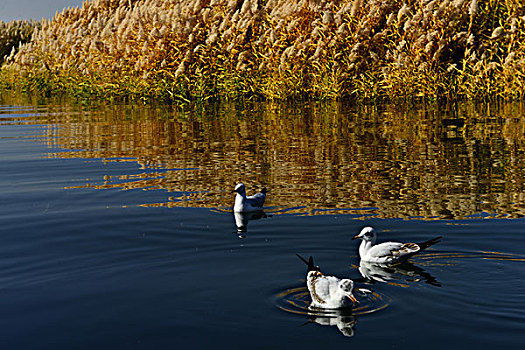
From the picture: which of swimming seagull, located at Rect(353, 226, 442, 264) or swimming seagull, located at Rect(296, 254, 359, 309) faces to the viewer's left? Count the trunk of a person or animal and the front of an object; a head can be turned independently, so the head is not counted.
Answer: swimming seagull, located at Rect(353, 226, 442, 264)

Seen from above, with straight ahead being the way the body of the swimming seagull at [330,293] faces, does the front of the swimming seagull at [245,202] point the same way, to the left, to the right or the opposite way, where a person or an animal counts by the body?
to the right

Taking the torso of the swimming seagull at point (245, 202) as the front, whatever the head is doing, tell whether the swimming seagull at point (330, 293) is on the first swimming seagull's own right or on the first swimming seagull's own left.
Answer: on the first swimming seagull's own left

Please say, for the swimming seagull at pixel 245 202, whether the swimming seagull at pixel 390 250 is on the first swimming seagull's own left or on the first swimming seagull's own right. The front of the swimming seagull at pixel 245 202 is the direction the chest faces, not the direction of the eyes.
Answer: on the first swimming seagull's own left

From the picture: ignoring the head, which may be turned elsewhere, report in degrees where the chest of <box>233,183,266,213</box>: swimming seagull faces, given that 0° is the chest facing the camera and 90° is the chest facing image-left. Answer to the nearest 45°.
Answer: approximately 45°

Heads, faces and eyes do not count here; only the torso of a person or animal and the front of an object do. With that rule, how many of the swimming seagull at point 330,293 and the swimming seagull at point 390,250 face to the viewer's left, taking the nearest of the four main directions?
1

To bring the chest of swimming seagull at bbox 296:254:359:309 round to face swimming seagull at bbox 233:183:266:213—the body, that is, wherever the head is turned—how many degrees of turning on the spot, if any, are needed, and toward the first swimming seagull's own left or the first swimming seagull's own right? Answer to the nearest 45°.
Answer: approximately 135° to the first swimming seagull's own left

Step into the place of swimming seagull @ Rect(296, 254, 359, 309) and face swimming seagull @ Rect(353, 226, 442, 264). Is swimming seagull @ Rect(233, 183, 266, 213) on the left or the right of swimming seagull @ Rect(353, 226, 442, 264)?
left

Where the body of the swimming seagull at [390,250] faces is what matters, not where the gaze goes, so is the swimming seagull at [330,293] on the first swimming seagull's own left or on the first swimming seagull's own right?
on the first swimming seagull's own left

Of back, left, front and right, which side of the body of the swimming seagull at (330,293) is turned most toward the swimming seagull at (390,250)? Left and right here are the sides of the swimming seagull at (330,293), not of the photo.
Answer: left

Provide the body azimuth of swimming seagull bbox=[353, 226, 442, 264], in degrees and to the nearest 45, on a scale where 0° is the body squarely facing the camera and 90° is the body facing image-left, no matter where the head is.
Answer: approximately 90°

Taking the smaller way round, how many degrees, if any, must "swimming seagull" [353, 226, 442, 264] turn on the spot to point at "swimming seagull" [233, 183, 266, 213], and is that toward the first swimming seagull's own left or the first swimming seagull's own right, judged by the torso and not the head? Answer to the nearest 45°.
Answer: approximately 45° to the first swimming seagull's own right

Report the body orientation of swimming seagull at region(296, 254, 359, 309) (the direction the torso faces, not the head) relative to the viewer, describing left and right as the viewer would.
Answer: facing the viewer and to the right of the viewer
